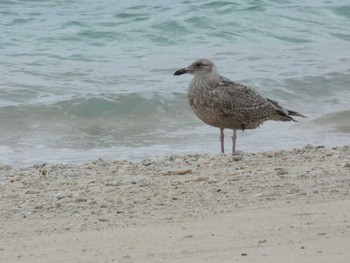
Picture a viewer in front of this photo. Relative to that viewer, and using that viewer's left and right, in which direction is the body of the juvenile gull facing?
facing to the left of the viewer
